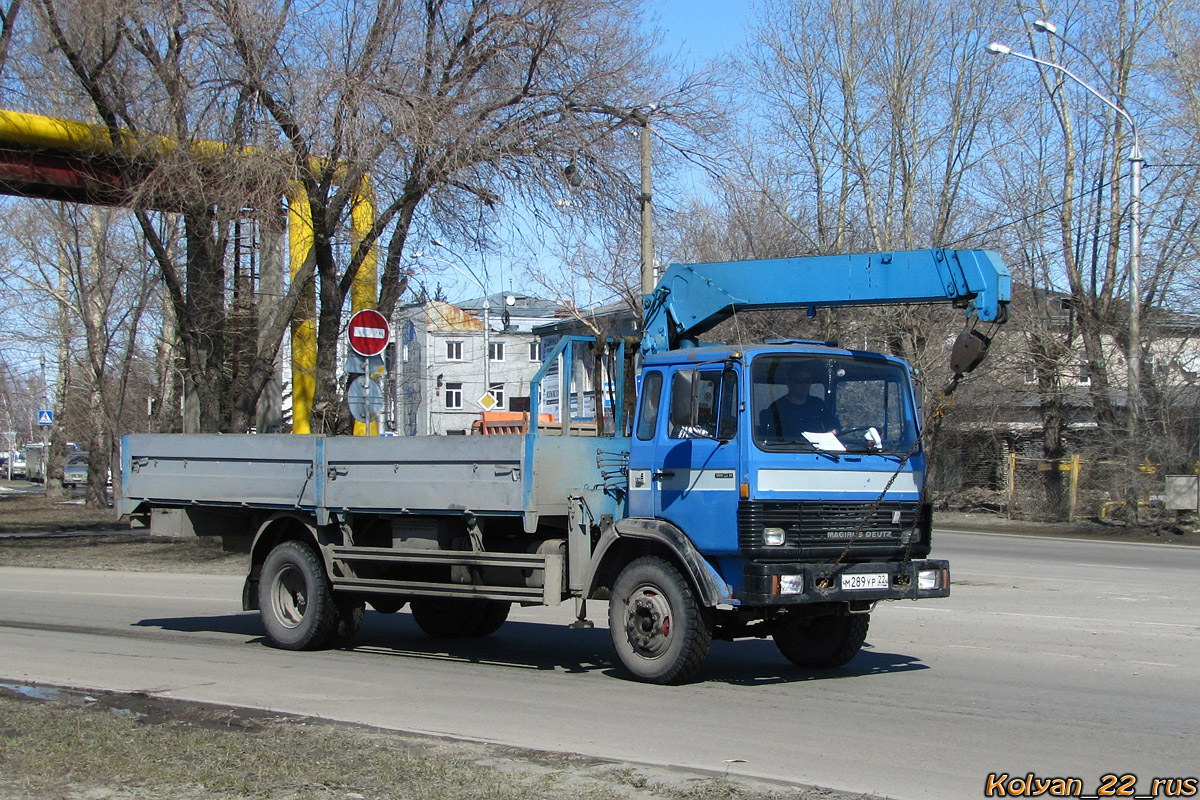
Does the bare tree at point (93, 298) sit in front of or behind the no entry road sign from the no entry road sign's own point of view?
behind

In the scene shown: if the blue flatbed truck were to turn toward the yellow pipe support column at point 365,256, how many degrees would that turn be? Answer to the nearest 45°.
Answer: approximately 180°

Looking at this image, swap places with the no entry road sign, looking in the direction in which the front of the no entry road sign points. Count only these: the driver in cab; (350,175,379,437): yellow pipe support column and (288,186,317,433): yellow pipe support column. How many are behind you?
2

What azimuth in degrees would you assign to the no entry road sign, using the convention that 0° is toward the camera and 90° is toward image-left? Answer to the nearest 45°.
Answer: approximately 0°

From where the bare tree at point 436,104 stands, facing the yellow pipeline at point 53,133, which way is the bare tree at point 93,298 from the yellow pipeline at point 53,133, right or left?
right

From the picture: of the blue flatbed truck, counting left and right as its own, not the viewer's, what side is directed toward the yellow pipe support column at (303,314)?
back

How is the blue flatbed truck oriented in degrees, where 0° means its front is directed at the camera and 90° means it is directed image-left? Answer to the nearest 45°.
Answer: approximately 315°

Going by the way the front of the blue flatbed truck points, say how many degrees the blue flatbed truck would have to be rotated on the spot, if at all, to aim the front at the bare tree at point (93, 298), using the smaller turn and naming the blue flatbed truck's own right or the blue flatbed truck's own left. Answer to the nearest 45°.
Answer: approximately 180°

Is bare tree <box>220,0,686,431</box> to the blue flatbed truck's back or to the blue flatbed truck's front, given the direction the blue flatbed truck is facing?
to the back
